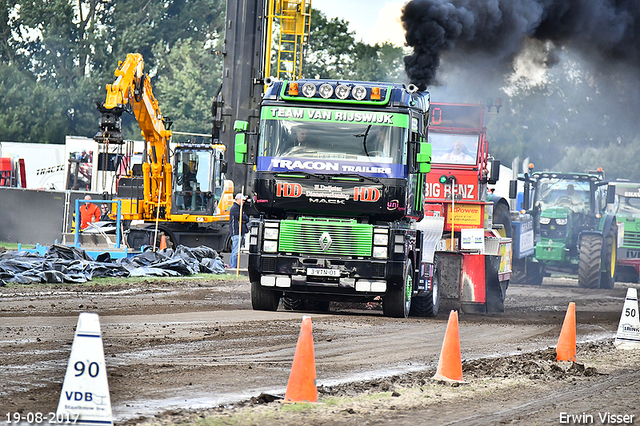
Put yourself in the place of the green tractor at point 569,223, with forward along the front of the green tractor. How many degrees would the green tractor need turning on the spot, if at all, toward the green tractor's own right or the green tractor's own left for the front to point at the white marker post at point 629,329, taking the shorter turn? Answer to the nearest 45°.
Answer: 0° — it already faces it

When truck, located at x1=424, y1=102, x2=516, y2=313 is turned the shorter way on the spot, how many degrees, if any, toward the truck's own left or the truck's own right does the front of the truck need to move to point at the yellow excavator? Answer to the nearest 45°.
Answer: approximately 135° to the truck's own right

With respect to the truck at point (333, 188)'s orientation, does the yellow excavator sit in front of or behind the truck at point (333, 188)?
behind

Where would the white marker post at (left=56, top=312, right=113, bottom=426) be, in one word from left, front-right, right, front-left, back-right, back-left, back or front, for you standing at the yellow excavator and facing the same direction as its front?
front-left

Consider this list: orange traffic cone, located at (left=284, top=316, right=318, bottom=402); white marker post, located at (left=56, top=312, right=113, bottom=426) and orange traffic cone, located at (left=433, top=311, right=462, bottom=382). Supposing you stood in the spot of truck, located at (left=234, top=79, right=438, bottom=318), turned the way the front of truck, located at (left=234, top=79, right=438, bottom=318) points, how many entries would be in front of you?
3

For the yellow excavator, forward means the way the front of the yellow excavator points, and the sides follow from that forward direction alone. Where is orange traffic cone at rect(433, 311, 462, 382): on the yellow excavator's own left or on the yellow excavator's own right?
on the yellow excavator's own left

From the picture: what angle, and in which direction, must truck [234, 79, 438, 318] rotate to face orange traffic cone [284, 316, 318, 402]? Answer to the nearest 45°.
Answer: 0° — it already faces it

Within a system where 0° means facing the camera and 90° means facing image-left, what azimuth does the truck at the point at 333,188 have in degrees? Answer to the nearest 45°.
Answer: approximately 0°

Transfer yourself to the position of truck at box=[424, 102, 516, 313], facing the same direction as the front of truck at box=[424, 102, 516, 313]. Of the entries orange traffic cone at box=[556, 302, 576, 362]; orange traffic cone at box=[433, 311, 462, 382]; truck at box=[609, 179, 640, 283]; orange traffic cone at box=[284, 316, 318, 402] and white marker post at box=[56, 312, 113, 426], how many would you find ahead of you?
4
